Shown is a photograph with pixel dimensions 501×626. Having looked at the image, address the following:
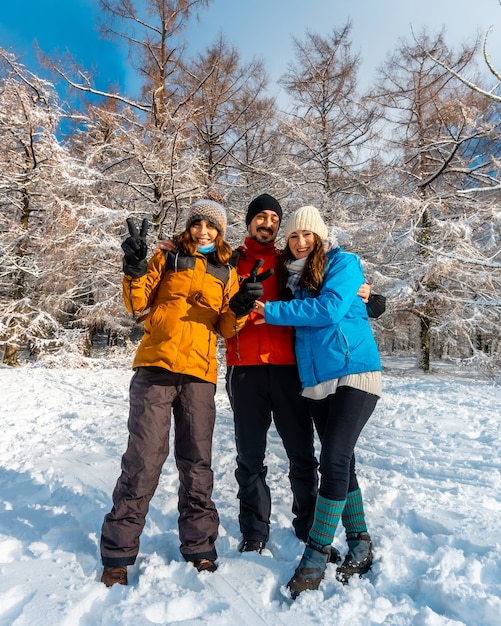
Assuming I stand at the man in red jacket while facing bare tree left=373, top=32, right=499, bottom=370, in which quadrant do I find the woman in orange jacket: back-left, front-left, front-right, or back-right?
back-left

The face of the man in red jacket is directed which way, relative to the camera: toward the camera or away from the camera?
toward the camera

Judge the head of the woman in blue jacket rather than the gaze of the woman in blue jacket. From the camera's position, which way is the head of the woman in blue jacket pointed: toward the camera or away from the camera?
toward the camera

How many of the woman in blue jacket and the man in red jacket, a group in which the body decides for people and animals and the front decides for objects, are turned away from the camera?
0

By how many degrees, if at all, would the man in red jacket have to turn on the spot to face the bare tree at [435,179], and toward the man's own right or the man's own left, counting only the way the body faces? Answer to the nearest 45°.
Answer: approximately 135° to the man's own left

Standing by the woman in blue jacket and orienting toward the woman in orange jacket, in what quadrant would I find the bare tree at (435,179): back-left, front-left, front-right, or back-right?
back-right

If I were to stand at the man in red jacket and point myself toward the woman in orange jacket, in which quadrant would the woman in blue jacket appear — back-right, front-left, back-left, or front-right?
back-left

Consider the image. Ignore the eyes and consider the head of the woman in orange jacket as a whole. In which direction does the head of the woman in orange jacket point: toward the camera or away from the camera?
toward the camera

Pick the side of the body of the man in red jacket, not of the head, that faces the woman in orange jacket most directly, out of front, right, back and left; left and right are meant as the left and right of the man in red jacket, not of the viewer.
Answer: right

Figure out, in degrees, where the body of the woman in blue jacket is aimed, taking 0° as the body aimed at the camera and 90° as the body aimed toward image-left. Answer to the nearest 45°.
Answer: approximately 45°

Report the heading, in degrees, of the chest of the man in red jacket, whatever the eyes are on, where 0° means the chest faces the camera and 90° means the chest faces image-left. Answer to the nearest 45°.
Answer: approximately 0°
